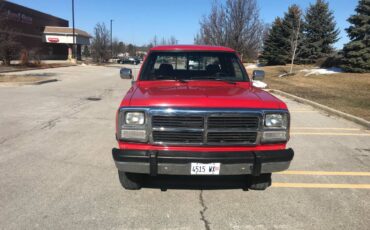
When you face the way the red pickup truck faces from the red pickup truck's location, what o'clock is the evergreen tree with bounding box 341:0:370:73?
The evergreen tree is roughly at 7 o'clock from the red pickup truck.

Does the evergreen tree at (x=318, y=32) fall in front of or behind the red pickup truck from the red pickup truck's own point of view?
behind

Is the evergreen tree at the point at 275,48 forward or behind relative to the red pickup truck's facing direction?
behind

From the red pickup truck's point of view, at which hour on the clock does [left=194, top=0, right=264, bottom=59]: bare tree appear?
The bare tree is roughly at 6 o'clock from the red pickup truck.

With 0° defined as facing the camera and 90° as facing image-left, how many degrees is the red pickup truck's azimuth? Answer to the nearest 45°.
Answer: approximately 0°

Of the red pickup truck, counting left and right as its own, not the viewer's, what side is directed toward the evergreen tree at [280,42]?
back
